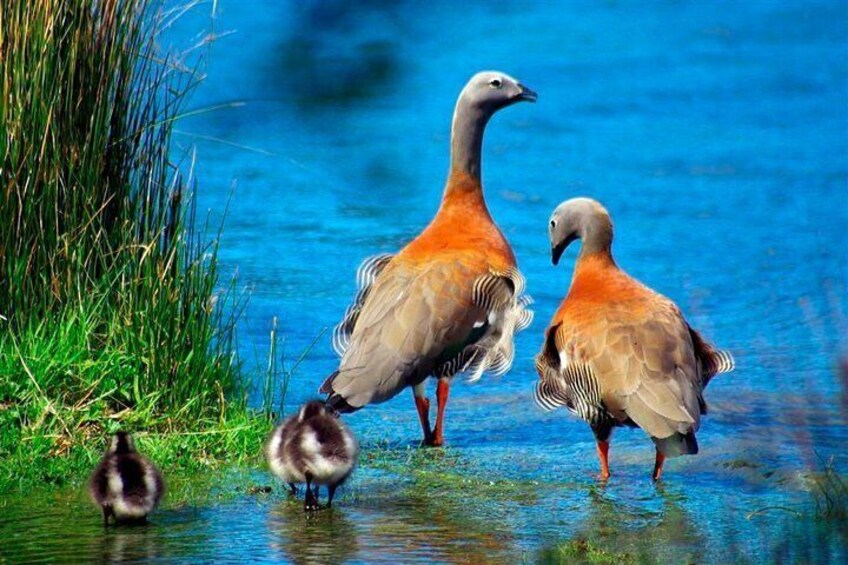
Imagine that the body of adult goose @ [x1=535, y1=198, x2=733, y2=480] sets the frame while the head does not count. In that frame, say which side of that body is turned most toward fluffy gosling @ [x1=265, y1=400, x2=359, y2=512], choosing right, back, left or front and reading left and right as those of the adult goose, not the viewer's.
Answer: left

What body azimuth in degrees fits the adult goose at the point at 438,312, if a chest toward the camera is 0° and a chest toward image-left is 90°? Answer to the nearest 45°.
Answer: approximately 225°

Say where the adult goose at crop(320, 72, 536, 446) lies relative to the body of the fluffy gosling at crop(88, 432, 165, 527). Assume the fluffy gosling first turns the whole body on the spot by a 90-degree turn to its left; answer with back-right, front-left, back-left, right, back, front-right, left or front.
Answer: back-right

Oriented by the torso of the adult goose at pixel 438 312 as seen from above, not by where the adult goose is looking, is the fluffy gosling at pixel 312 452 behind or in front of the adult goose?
behind

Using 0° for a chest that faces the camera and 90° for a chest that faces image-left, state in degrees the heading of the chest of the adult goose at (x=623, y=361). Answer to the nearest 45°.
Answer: approximately 135°

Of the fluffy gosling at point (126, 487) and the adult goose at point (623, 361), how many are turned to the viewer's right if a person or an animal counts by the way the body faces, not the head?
0

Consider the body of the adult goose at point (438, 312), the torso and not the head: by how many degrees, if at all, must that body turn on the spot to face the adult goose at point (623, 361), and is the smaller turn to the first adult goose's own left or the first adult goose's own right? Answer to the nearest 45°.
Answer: approximately 90° to the first adult goose's own right

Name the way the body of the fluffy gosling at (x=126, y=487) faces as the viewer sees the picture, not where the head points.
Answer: away from the camera
